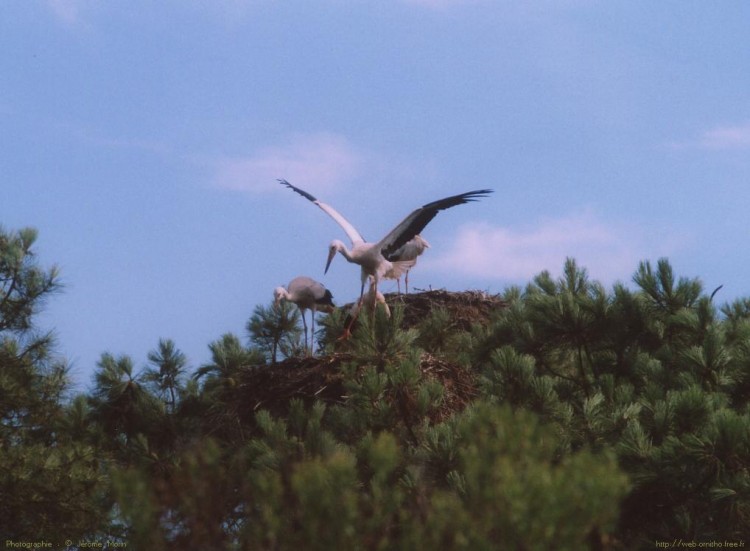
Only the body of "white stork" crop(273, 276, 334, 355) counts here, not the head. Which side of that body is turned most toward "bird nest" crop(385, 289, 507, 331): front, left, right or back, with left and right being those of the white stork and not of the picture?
back

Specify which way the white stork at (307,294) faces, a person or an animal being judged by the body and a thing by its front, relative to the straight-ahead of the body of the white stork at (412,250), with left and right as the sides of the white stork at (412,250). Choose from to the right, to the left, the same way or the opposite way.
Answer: the opposite way

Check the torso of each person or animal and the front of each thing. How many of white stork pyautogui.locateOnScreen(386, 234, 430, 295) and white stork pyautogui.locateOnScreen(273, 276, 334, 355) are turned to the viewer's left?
1

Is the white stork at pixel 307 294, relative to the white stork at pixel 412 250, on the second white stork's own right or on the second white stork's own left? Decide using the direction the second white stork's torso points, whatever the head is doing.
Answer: on the second white stork's own right

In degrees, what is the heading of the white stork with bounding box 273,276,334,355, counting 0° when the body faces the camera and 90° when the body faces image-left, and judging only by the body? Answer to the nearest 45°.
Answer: approximately 90°

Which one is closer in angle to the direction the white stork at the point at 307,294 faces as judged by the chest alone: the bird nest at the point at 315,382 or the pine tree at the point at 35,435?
the pine tree

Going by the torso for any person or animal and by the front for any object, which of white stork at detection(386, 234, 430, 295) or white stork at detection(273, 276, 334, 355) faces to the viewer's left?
white stork at detection(273, 276, 334, 355)

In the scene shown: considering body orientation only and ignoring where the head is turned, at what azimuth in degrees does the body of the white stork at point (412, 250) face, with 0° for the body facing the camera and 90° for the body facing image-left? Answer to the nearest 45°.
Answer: approximately 270°

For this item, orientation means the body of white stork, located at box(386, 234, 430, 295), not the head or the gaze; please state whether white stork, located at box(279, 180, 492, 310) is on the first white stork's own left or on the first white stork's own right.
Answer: on the first white stork's own right

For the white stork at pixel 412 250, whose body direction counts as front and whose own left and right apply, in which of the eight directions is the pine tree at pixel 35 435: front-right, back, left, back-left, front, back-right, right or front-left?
back-right
